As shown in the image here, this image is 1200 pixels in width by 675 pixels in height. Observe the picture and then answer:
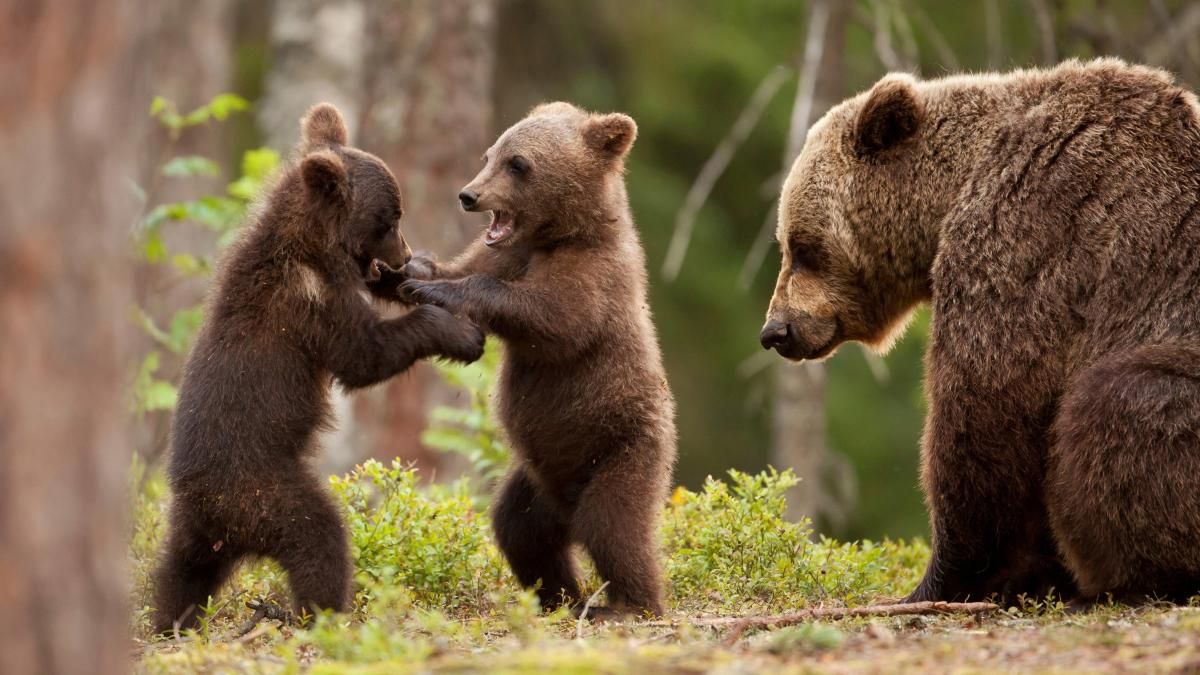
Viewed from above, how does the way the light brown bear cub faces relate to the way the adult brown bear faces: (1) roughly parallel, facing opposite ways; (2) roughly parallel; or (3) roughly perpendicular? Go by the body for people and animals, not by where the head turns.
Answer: roughly parallel

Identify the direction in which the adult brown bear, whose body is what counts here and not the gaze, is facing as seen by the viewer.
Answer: to the viewer's left

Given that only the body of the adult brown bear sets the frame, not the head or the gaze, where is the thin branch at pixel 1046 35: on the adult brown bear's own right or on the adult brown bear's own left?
on the adult brown bear's own right

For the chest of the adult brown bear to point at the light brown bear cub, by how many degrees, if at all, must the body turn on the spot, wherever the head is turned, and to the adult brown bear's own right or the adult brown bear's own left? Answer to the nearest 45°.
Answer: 0° — it already faces it

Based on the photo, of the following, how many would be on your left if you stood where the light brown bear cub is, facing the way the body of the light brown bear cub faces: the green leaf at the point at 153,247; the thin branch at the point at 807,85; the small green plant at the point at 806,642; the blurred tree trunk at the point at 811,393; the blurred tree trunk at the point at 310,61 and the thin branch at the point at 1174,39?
1

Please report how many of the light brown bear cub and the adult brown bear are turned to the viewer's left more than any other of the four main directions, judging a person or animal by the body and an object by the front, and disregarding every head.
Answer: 2

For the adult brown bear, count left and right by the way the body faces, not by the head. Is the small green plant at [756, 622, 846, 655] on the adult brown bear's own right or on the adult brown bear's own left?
on the adult brown bear's own left

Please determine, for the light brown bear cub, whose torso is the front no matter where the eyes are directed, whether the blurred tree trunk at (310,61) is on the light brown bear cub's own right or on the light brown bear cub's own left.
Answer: on the light brown bear cub's own right

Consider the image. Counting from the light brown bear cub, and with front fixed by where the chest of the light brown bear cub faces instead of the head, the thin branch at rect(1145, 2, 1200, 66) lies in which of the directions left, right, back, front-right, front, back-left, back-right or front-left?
back-right

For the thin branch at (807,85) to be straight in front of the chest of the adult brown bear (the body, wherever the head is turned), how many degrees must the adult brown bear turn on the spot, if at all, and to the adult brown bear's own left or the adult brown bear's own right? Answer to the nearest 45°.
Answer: approximately 90° to the adult brown bear's own right

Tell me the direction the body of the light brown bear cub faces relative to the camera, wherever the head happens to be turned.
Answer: to the viewer's left

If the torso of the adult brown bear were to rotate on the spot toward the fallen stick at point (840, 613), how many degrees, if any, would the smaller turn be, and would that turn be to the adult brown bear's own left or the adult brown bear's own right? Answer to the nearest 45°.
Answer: approximately 45° to the adult brown bear's own left
